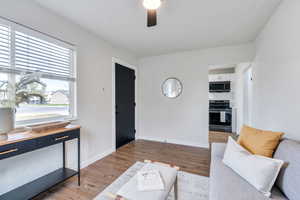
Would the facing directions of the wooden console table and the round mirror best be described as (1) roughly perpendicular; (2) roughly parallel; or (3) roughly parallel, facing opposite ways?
roughly perpendicular

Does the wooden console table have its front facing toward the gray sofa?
yes

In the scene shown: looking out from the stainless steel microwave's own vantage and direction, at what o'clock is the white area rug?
The white area rug is roughly at 12 o'clock from the stainless steel microwave.

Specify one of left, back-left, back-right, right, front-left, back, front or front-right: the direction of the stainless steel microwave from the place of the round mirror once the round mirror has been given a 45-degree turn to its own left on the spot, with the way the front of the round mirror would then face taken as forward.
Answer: left

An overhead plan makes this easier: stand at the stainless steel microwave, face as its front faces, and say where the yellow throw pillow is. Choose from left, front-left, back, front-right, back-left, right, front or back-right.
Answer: front

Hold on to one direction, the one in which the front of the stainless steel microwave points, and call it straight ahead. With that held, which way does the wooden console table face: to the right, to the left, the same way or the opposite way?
to the left

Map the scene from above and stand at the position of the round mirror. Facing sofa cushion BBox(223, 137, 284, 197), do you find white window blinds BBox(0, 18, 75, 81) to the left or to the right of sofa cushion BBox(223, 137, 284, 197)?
right

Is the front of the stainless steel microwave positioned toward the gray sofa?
yes

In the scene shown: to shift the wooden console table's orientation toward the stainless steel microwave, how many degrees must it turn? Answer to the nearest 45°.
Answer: approximately 45° to its left

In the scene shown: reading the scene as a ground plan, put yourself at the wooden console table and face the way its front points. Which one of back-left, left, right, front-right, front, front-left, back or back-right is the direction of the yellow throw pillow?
front

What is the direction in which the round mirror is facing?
toward the camera

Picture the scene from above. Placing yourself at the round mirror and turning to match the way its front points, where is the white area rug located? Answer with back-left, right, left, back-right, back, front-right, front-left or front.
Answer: front

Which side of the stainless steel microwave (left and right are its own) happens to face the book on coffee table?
front

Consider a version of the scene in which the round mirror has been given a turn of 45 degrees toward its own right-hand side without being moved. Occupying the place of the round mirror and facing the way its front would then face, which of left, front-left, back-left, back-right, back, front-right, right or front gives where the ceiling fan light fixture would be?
front-left

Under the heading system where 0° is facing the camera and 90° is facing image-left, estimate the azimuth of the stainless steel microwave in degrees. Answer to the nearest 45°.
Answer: approximately 0°

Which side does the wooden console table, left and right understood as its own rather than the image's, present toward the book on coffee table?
front

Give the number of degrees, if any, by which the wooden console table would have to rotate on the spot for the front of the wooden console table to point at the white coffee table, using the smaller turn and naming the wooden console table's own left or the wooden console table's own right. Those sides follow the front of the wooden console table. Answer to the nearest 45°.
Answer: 0° — it already faces it

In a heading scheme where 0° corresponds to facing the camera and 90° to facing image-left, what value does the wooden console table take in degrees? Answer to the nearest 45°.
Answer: approximately 315°
